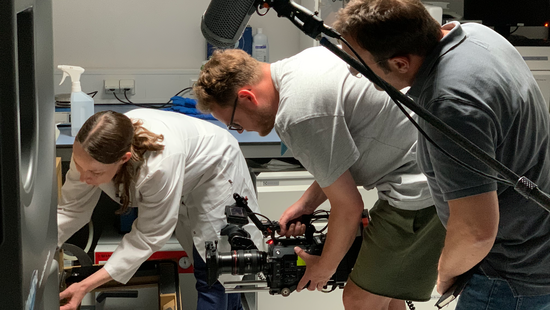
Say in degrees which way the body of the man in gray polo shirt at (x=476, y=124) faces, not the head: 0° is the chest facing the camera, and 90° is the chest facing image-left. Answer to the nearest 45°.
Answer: approximately 90°

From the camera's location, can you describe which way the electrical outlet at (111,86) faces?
facing the viewer

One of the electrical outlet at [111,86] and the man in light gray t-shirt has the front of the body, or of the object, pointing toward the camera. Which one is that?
the electrical outlet

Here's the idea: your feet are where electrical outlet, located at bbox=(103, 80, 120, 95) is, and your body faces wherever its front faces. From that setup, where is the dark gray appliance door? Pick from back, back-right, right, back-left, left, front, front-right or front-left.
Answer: front

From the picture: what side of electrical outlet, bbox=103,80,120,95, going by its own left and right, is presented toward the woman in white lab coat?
front

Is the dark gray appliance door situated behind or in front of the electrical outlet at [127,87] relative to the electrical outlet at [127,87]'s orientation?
in front

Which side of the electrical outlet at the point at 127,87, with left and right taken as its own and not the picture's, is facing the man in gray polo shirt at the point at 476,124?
front

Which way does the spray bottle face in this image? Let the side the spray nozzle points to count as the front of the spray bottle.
to the viewer's left

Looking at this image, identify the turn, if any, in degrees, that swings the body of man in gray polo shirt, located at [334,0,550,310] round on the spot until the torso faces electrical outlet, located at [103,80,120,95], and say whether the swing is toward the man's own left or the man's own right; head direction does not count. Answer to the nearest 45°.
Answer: approximately 45° to the man's own right

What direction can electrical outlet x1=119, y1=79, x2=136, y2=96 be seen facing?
toward the camera

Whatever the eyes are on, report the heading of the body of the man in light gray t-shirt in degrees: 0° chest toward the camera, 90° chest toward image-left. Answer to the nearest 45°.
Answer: approximately 90°
